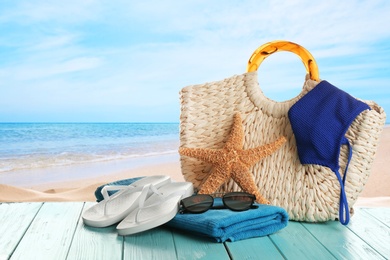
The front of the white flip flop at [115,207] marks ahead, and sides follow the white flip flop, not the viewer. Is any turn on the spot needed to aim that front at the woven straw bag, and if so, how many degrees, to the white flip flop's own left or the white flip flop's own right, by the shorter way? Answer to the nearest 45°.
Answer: approximately 135° to the white flip flop's own left

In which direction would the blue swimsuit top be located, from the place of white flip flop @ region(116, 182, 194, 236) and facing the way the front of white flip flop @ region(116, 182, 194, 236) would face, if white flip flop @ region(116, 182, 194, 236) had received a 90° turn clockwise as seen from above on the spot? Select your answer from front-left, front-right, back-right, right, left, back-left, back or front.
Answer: back-right

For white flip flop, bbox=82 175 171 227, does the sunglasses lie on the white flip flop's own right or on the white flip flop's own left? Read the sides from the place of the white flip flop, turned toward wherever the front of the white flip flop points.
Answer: on the white flip flop's own left

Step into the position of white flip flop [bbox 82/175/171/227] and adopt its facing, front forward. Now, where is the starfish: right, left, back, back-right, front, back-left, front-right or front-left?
back-left
